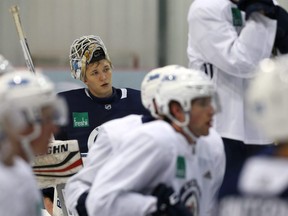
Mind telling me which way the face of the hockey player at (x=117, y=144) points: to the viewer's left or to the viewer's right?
to the viewer's right

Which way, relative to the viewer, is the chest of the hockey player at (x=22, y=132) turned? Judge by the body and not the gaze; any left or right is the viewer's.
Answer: facing to the right of the viewer

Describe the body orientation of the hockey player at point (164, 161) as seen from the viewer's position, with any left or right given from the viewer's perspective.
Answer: facing to the right of the viewer

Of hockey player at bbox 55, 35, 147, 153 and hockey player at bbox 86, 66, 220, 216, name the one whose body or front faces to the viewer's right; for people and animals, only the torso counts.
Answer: hockey player at bbox 86, 66, 220, 216

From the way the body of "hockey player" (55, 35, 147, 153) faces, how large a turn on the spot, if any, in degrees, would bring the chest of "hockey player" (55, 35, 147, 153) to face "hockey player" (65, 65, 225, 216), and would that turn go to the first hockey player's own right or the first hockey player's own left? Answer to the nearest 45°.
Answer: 0° — they already face them
